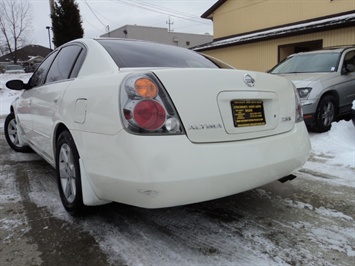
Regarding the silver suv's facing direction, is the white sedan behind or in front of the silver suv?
in front

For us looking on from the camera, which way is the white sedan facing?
facing away from the viewer and to the left of the viewer

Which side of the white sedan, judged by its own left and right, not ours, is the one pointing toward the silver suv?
right

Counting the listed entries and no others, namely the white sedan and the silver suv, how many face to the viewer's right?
0
